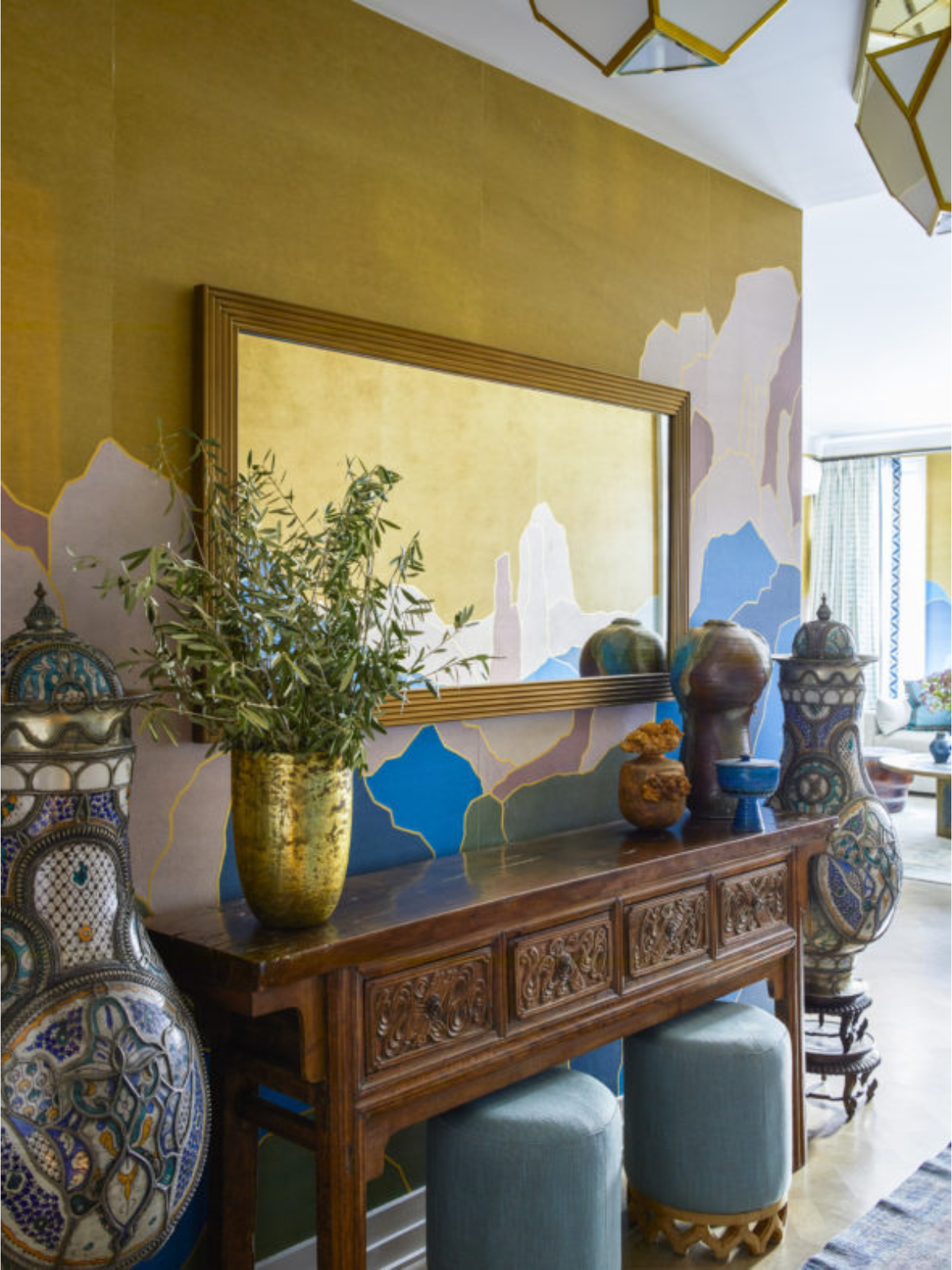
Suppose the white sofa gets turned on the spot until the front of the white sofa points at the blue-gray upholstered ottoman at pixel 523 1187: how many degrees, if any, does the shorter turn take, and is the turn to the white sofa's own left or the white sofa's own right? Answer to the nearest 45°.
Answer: approximately 45° to the white sofa's own right

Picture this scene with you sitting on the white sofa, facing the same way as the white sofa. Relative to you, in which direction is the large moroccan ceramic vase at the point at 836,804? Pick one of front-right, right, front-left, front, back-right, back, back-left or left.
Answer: front-right

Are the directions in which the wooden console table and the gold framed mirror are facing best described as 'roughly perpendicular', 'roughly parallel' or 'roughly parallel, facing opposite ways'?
roughly parallel

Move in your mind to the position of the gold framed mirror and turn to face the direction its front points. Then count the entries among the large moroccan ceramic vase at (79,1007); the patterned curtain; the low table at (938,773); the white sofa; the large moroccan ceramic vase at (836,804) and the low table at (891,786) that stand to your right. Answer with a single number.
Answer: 1

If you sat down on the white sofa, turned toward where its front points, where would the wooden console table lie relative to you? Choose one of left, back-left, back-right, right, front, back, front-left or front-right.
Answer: front-right

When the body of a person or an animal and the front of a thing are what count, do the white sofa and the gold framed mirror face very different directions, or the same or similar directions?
same or similar directions

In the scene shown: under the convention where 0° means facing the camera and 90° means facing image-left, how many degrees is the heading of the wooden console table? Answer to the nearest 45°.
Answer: approximately 315°

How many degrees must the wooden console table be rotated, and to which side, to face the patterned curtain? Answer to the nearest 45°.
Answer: approximately 135° to its left

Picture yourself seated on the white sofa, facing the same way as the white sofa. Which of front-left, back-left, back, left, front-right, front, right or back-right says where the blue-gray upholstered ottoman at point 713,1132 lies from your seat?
front-right

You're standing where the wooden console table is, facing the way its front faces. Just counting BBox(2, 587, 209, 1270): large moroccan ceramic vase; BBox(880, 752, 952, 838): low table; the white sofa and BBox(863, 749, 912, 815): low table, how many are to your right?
1

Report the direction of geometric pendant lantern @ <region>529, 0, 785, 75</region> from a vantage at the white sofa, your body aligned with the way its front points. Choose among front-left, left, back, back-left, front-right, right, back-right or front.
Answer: front-right

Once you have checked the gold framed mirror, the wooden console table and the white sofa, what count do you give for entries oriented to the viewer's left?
0

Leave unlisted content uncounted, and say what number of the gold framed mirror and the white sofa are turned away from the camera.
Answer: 0

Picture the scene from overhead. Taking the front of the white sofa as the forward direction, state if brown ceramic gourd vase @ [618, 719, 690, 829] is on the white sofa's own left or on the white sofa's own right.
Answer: on the white sofa's own right

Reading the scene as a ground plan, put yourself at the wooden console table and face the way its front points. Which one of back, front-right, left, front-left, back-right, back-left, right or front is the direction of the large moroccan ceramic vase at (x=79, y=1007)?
right

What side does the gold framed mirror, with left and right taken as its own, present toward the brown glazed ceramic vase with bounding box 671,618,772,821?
left

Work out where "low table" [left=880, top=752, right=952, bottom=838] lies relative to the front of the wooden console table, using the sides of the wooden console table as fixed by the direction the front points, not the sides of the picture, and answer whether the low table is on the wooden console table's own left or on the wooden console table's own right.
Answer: on the wooden console table's own left

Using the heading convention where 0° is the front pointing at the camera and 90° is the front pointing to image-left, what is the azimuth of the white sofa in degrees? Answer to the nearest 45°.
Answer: approximately 315°
